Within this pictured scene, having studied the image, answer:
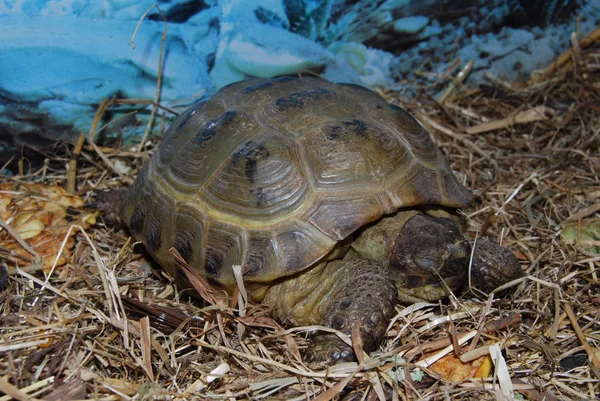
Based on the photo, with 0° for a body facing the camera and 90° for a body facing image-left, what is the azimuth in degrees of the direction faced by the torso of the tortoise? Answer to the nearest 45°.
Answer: approximately 315°

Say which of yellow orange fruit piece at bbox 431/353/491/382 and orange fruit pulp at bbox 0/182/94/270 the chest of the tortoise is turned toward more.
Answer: the yellow orange fruit piece

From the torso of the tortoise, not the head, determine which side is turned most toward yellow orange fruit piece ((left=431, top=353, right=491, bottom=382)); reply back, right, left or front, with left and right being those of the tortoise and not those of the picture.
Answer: front

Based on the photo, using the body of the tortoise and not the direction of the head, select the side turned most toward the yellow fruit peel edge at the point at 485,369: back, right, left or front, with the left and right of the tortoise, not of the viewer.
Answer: front

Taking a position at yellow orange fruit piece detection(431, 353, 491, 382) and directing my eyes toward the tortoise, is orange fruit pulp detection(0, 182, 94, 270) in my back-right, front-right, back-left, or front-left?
front-left
